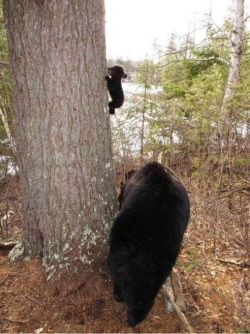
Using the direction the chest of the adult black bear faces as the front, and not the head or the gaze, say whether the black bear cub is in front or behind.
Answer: in front

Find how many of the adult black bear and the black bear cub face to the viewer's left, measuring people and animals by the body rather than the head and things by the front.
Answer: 1

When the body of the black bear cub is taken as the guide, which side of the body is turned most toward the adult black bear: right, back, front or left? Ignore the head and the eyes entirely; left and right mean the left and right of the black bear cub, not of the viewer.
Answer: left

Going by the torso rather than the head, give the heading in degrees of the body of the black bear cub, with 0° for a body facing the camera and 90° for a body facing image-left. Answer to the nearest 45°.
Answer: approximately 90°

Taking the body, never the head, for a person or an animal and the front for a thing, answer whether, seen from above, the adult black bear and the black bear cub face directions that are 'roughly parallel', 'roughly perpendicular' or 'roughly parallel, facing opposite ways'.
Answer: roughly perpendicular

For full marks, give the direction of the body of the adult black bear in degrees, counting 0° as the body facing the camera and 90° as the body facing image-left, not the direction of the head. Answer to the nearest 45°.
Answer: approximately 180°

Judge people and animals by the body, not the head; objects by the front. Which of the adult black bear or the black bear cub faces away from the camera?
the adult black bear
